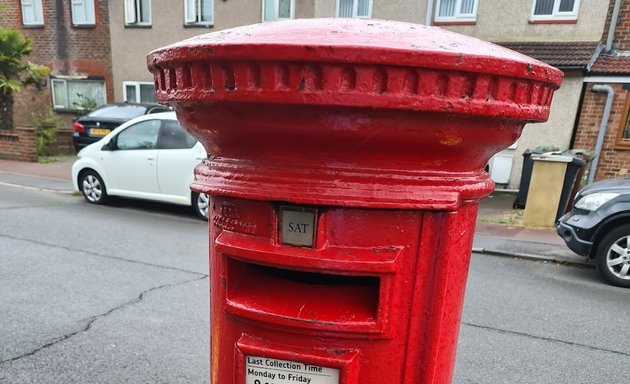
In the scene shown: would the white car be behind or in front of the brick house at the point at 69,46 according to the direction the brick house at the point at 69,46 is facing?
in front

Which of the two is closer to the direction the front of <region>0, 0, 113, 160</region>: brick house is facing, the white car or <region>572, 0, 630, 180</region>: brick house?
the white car

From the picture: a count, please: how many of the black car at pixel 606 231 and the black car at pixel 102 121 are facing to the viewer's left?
1

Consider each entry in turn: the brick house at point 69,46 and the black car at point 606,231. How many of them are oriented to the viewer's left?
1

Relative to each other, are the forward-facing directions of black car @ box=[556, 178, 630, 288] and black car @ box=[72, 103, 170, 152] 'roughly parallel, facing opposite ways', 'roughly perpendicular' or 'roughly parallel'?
roughly perpendicular

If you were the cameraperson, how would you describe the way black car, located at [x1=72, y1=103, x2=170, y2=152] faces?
facing away from the viewer and to the right of the viewer

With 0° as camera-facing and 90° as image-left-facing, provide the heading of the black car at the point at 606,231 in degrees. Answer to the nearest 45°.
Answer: approximately 90°

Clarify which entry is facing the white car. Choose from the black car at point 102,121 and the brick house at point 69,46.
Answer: the brick house

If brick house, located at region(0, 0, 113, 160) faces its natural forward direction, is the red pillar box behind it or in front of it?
in front

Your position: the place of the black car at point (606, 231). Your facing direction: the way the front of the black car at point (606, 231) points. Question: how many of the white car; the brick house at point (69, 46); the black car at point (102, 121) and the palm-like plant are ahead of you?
4

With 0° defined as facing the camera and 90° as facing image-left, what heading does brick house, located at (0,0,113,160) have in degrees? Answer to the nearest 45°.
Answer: approximately 0°

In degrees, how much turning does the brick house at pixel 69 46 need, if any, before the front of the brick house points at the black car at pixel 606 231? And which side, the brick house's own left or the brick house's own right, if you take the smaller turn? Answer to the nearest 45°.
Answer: approximately 90° to the brick house's own left
